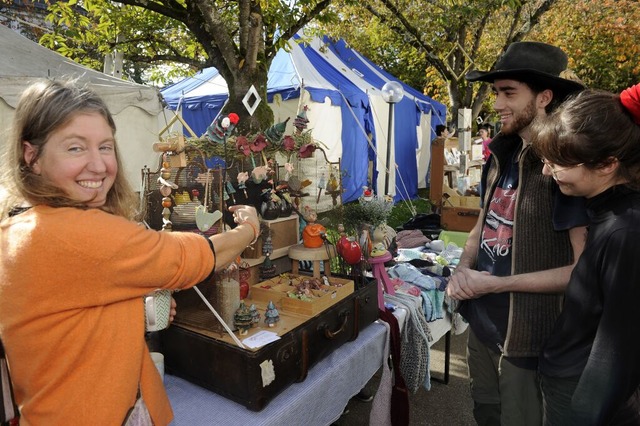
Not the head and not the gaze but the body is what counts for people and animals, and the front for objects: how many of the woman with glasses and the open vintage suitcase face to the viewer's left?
1

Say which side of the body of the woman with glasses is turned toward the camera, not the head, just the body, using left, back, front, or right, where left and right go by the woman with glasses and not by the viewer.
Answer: left

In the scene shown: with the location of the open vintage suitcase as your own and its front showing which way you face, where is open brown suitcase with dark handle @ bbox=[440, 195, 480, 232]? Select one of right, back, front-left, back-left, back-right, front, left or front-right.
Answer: left

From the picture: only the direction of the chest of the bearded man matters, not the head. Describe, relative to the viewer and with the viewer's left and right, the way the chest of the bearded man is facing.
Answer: facing the viewer and to the left of the viewer

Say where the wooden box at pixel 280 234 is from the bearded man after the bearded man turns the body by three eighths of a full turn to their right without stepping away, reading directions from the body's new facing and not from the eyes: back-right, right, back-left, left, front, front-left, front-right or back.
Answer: left

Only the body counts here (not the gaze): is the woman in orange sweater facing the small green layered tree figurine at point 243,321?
yes

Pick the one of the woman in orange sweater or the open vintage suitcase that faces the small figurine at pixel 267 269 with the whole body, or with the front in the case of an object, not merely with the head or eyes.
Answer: the woman in orange sweater

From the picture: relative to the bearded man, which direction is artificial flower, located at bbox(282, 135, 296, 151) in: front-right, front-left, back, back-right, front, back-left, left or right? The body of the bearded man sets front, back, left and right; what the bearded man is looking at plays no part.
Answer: front-right

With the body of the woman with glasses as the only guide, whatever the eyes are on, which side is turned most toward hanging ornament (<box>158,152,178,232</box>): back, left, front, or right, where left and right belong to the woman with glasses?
front

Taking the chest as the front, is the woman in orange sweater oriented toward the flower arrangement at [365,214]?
yes

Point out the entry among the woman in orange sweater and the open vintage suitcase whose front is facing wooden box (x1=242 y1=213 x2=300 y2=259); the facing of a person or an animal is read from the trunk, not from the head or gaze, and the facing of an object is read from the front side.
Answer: the woman in orange sweater

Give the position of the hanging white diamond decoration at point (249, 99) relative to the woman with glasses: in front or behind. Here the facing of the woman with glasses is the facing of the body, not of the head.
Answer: in front

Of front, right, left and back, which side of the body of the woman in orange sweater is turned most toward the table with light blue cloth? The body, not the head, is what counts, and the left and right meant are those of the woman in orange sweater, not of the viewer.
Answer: front
